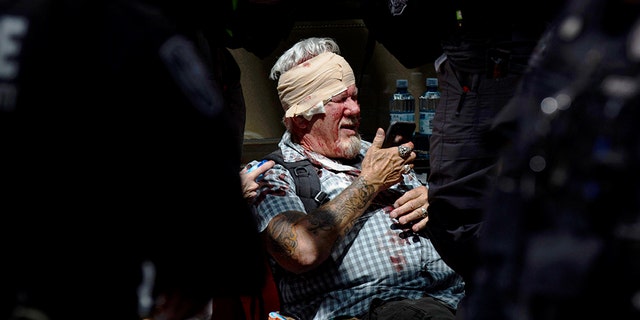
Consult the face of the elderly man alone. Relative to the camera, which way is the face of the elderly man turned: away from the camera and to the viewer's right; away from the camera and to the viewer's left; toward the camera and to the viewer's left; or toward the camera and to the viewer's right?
toward the camera and to the viewer's right

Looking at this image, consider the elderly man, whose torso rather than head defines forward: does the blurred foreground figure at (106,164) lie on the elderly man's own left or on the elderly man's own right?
on the elderly man's own right

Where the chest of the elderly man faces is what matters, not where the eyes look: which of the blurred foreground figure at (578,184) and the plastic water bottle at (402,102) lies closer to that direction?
the blurred foreground figure

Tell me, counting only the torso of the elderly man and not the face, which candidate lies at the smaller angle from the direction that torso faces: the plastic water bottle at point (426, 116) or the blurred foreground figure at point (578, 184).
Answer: the blurred foreground figure

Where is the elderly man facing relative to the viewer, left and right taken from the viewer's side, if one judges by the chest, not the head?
facing the viewer and to the right of the viewer

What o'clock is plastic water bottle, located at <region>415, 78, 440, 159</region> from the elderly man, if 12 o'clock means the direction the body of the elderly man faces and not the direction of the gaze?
The plastic water bottle is roughly at 8 o'clock from the elderly man.

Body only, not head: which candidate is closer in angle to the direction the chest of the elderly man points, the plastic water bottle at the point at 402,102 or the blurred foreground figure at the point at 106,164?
the blurred foreground figure
